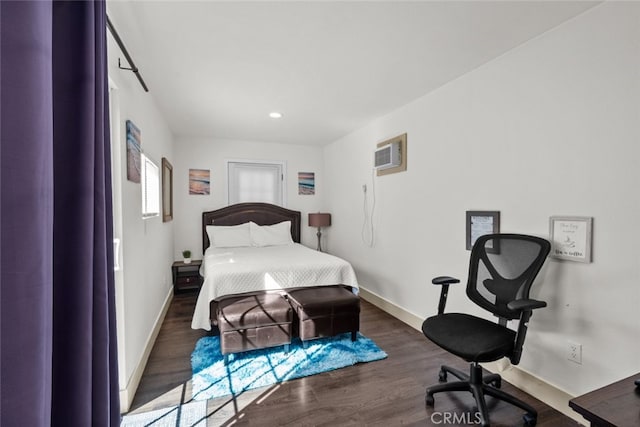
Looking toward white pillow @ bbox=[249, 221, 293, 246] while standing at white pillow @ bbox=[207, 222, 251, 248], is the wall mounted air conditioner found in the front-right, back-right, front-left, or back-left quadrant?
front-right

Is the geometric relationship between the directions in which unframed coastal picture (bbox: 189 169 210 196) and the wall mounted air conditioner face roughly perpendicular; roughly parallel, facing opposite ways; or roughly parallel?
roughly perpendicular

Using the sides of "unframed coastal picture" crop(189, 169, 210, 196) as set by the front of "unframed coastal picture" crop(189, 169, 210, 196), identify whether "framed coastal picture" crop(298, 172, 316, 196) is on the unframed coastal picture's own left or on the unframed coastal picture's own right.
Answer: on the unframed coastal picture's own left

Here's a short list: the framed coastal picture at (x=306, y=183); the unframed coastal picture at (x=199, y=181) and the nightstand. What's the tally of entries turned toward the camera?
3

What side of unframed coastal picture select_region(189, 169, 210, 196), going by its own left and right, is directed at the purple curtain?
front

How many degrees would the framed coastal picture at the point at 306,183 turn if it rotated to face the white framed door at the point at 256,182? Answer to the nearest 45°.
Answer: approximately 90° to its right

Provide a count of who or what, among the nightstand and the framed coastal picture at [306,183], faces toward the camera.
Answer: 2

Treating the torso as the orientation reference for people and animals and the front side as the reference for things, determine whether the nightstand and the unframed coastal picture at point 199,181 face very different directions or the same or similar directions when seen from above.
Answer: same or similar directions

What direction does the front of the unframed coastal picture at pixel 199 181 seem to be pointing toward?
toward the camera

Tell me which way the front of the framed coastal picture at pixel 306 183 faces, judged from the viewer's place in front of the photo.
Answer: facing the viewer

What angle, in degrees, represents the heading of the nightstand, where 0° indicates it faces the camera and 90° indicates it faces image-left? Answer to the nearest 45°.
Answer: approximately 0°

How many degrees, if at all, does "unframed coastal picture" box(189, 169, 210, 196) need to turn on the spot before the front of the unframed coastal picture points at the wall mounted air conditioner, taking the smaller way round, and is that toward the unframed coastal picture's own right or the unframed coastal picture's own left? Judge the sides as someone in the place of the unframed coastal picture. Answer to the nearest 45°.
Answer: approximately 45° to the unframed coastal picture's own left

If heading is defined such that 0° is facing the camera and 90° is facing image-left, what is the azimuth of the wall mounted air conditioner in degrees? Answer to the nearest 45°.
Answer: approximately 45°

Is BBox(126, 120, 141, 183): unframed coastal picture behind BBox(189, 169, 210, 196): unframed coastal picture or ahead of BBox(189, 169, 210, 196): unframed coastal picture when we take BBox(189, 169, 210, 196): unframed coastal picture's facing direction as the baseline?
ahead

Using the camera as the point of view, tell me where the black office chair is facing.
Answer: facing the viewer and to the left of the viewer

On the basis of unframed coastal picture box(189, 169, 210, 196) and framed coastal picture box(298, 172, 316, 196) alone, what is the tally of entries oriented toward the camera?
2

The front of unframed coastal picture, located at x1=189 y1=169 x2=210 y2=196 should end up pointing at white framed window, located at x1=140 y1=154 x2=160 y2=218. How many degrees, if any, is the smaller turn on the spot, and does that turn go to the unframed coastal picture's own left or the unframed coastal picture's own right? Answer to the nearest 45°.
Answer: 0° — it already faces it

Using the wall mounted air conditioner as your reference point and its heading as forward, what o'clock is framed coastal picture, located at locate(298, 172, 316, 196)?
The framed coastal picture is roughly at 3 o'clock from the wall mounted air conditioner.
